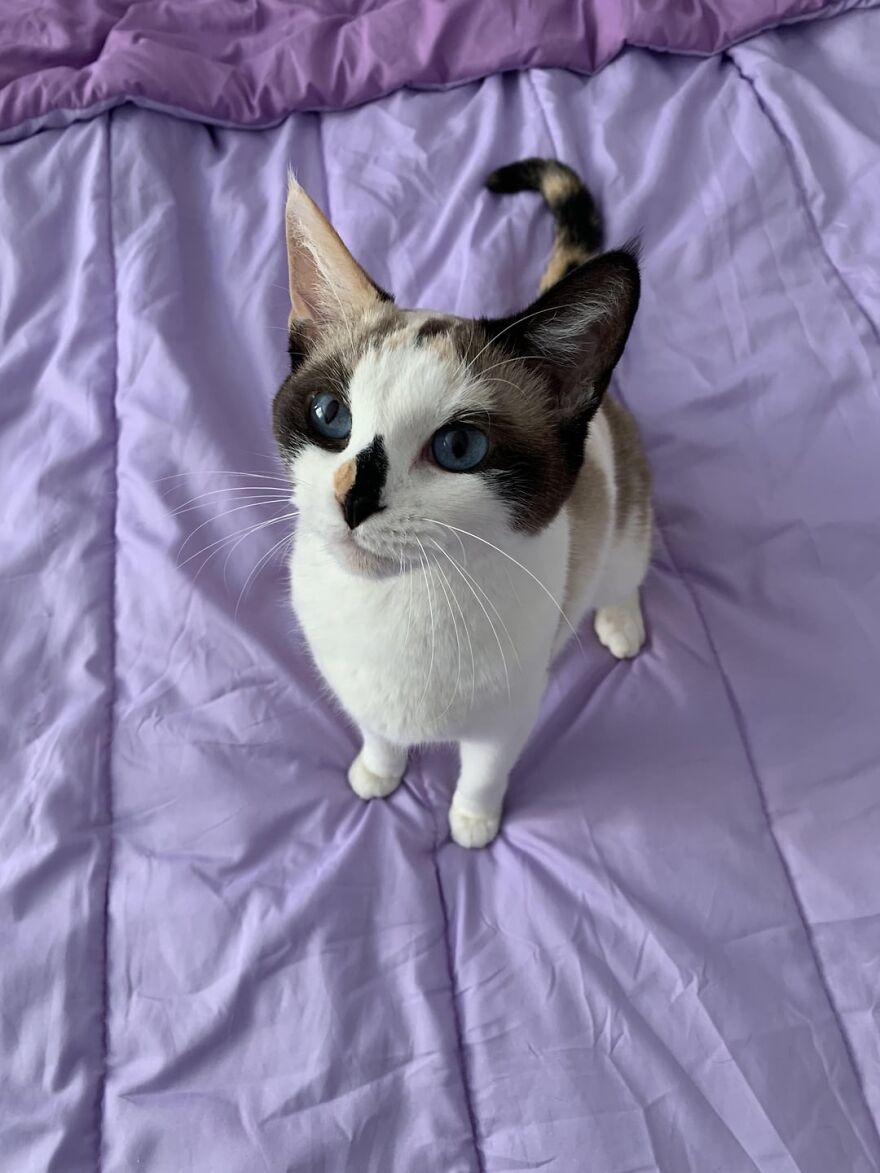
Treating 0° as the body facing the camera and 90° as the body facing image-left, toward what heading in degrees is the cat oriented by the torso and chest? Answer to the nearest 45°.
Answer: approximately 45°
